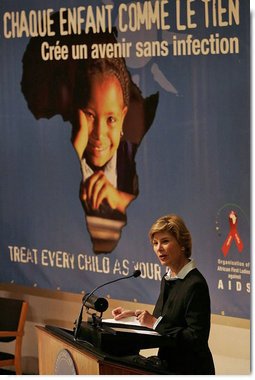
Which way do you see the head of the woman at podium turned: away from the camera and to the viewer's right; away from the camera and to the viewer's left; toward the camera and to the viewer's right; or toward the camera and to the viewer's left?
toward the camera and to the viewer's left

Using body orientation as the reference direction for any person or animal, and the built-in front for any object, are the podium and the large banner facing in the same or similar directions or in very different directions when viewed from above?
same or similar directions

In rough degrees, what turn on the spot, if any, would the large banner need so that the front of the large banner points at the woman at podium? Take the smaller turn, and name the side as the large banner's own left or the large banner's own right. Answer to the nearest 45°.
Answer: approximately 45° to the large banner's own left

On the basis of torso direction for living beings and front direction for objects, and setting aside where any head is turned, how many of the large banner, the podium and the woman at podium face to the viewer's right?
0

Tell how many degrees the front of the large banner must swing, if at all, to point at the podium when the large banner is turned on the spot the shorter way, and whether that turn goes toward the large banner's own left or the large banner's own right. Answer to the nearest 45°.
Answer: approximately 45° to the large banner's own left

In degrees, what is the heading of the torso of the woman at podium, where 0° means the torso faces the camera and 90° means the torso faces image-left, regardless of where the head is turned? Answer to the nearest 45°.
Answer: approximately 45°

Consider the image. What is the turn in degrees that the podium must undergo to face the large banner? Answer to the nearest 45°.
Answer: approximately 135° to its right

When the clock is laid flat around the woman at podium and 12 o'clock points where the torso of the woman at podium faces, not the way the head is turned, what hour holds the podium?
The podium is roughly at 1 o'clock from the woman at podium.

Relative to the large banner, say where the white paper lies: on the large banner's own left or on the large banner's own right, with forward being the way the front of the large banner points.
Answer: on the large banner's own left
